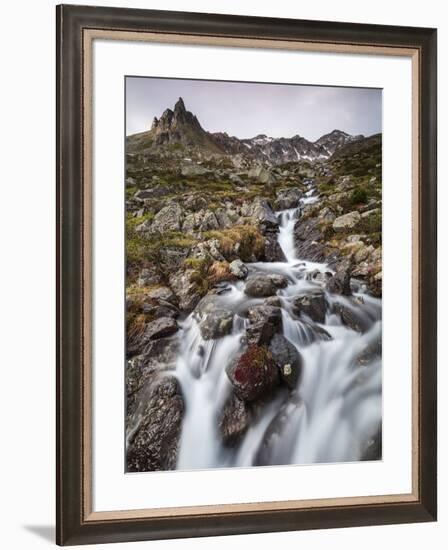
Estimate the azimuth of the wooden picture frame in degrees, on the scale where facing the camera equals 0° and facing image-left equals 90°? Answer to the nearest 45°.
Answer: approximately 315°
